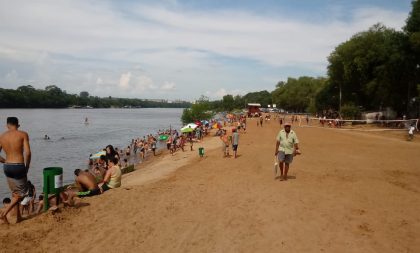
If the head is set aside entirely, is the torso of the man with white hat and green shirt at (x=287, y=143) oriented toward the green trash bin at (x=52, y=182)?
no

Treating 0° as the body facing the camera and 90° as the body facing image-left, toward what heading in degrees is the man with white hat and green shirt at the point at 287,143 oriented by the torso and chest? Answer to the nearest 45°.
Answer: approximately 0°

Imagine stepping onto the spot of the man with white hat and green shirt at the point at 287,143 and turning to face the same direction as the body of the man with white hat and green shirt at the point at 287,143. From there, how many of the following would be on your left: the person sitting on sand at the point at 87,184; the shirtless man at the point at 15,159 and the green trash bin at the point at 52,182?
0

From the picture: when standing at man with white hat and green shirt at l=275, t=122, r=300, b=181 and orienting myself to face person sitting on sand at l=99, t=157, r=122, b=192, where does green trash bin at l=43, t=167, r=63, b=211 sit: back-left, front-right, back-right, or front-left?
front-left

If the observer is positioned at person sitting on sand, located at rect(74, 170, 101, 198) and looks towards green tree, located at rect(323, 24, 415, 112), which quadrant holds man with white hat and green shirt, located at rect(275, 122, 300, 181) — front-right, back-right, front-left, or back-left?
front-right

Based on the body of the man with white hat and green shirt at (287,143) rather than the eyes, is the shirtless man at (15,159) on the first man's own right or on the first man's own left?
on the first man's own right

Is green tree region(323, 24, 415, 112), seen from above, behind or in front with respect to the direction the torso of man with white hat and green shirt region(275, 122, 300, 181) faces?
behind

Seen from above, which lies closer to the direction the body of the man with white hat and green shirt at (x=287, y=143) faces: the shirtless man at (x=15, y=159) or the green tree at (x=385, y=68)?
the shirtless man

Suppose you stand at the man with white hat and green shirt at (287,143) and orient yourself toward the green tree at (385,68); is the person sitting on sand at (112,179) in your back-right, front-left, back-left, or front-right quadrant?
back-left

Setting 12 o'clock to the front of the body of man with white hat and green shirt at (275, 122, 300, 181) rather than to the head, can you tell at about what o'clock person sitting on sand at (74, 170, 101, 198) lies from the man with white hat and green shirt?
The person sitting on sand is roughly at 2 o'clock from the man with white hat and green shirt.

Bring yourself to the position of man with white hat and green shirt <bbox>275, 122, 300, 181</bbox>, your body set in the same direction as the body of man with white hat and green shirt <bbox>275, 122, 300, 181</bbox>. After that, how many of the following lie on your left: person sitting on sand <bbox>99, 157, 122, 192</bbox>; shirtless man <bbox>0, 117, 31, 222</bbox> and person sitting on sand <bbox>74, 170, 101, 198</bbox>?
0

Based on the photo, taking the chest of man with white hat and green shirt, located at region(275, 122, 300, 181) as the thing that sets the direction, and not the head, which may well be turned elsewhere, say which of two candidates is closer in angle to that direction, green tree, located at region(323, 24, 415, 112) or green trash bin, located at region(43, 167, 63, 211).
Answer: the green trash bin

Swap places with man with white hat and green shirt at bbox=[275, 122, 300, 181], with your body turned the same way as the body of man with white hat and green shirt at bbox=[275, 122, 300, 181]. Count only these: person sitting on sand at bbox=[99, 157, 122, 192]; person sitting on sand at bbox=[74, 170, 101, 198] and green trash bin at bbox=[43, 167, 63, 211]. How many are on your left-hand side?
0
